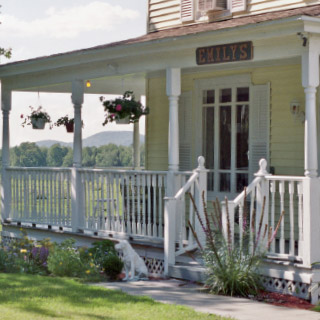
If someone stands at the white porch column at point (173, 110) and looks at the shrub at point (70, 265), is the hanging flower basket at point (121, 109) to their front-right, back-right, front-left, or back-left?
front-right

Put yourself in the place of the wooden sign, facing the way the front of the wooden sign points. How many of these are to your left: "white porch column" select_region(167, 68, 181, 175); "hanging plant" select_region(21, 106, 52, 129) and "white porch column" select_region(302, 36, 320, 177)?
1

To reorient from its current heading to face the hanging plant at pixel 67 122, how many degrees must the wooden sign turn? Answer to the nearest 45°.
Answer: approximately 90° to its right

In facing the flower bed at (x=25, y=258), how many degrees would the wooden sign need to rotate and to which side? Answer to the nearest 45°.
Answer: approximately 45° to its right

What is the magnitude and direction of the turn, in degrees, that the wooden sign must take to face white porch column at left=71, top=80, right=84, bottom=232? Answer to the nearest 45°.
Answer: approximately 90° to its right

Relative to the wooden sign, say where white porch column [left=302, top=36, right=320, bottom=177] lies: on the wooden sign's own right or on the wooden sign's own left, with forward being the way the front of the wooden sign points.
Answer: on the wooden sign's own left

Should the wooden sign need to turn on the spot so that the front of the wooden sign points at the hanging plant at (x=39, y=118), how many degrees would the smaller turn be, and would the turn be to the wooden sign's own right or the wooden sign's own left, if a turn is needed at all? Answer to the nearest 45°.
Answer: approximately 90° to the wooden sign's own right

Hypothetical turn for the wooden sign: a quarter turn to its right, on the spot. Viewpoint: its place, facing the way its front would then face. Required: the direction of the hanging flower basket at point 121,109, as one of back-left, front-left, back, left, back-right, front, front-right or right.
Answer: front

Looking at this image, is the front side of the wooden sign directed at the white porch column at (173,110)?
no

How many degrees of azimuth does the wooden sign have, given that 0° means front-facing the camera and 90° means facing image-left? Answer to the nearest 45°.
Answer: approximately 45°

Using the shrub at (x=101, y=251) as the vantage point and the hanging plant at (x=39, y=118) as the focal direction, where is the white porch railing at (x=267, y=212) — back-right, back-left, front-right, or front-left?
back-right

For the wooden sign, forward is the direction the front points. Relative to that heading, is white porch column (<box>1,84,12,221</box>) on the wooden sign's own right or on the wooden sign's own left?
on the wooden sign's own right
